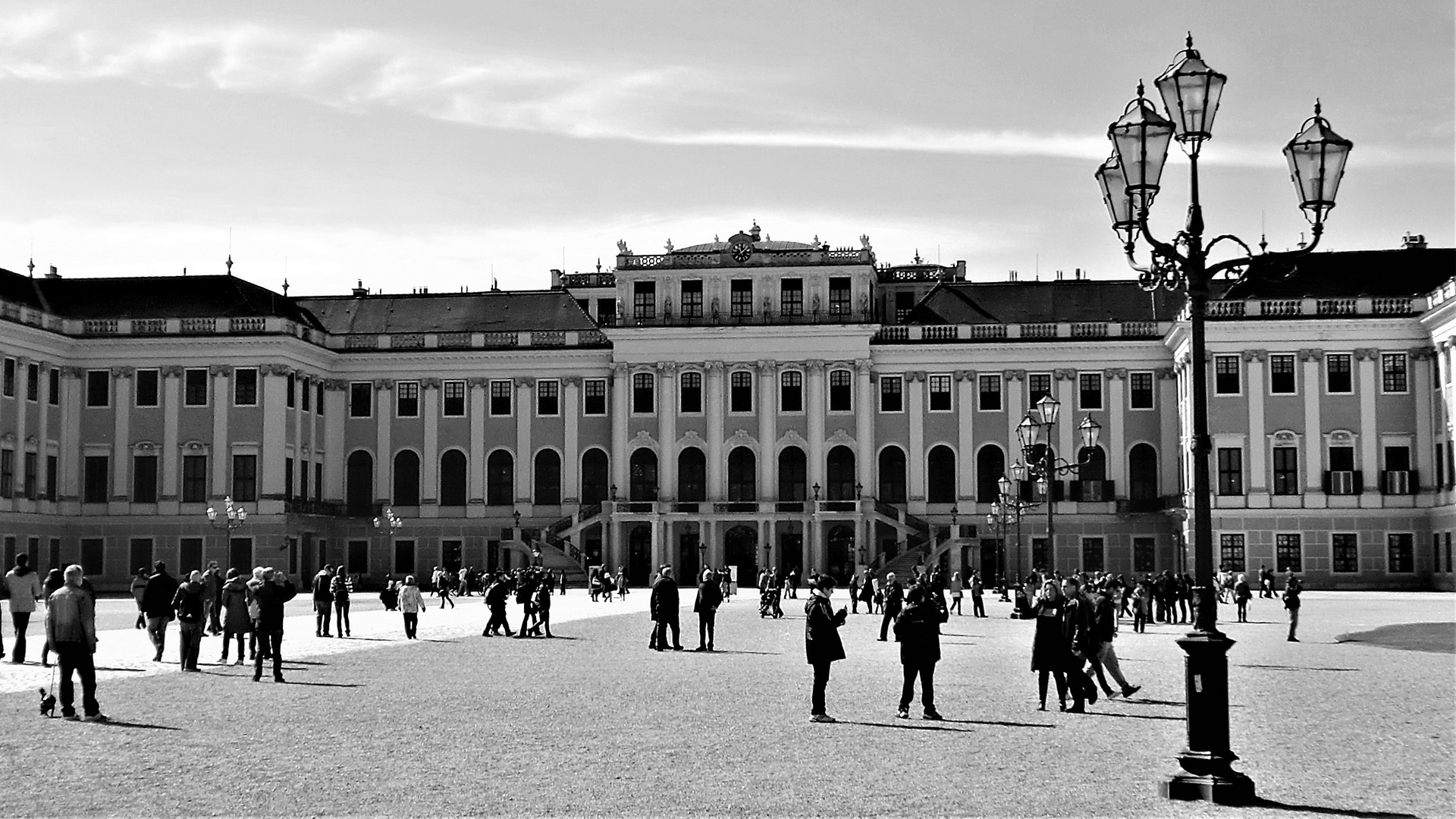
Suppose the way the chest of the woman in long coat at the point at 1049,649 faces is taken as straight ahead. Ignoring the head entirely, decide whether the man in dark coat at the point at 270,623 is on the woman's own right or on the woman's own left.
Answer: on the woman's own right

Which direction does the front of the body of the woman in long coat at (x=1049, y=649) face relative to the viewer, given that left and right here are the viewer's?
facing the viewer

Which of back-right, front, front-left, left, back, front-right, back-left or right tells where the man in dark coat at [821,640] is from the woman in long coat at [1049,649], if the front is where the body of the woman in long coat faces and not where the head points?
front-right

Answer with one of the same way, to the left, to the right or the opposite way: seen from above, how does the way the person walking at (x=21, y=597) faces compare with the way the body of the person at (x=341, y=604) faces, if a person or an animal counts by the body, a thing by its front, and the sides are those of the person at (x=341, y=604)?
the same way

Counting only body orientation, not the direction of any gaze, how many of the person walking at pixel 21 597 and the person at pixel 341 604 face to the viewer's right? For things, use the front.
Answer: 0

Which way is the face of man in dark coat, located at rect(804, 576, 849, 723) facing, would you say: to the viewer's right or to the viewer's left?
to the viewer's right

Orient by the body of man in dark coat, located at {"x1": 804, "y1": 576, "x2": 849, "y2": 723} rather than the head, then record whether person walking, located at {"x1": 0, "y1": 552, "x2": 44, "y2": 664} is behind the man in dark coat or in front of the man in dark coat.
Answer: behind
